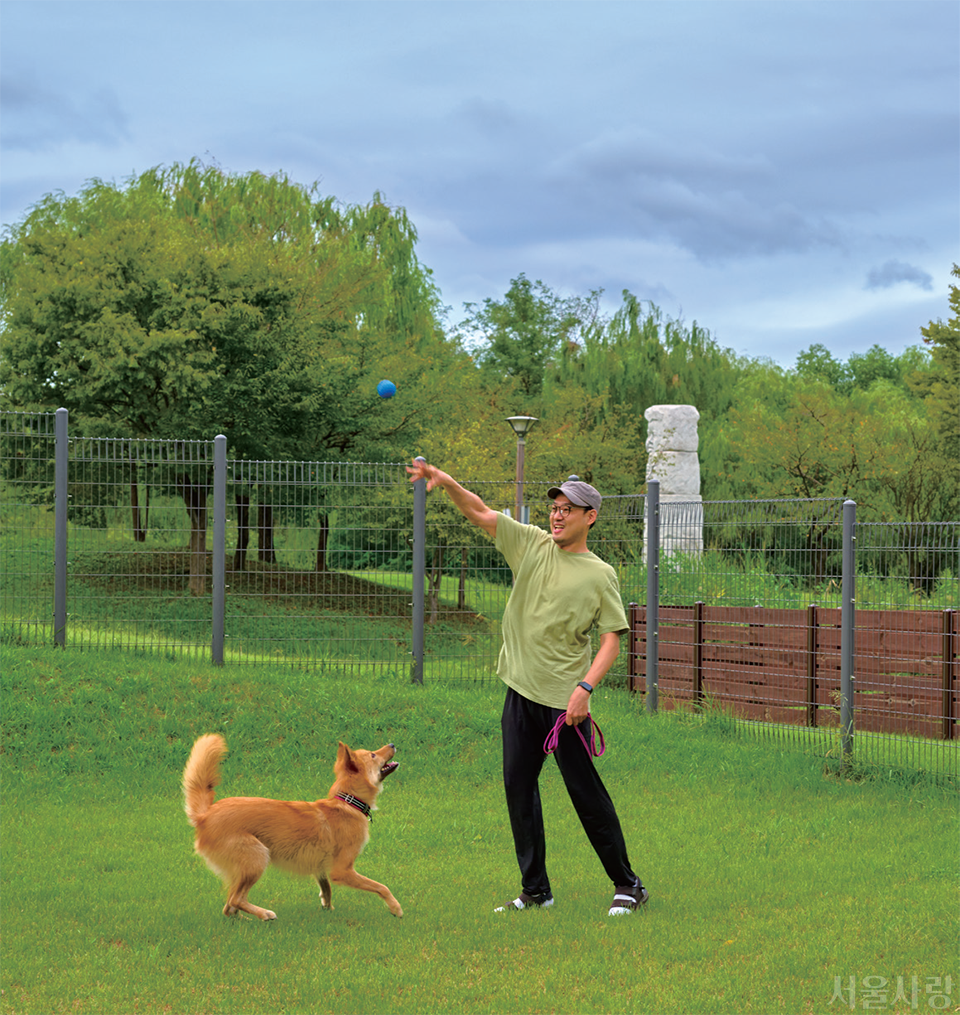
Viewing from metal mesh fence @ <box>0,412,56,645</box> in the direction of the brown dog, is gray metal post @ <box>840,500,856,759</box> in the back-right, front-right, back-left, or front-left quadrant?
front-left

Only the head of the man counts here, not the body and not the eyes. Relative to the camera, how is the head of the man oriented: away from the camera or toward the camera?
toward the camera

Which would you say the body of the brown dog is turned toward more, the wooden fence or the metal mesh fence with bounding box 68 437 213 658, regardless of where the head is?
the wooden fence

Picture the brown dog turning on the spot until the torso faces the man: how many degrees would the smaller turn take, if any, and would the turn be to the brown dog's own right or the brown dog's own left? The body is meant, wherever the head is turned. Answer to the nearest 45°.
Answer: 0° — it already faces them

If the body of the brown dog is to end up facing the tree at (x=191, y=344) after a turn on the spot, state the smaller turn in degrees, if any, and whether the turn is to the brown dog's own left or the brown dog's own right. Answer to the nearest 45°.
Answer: approximately 90° to the brown dog's own left

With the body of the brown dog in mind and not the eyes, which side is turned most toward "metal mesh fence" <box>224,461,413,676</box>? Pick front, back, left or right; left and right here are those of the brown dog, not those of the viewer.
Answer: left

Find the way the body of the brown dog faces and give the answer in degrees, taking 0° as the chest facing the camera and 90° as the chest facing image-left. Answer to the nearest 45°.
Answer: approximately 270°

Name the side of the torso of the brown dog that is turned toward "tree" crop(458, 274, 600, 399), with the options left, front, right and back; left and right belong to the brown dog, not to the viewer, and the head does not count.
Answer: left

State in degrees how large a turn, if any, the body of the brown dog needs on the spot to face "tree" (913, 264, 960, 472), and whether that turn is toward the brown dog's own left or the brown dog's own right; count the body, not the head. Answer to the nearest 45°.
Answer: approximately 45° to the brown dog's own left

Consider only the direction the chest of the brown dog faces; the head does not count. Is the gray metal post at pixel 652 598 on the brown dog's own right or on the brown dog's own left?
on the brown dog's own left
